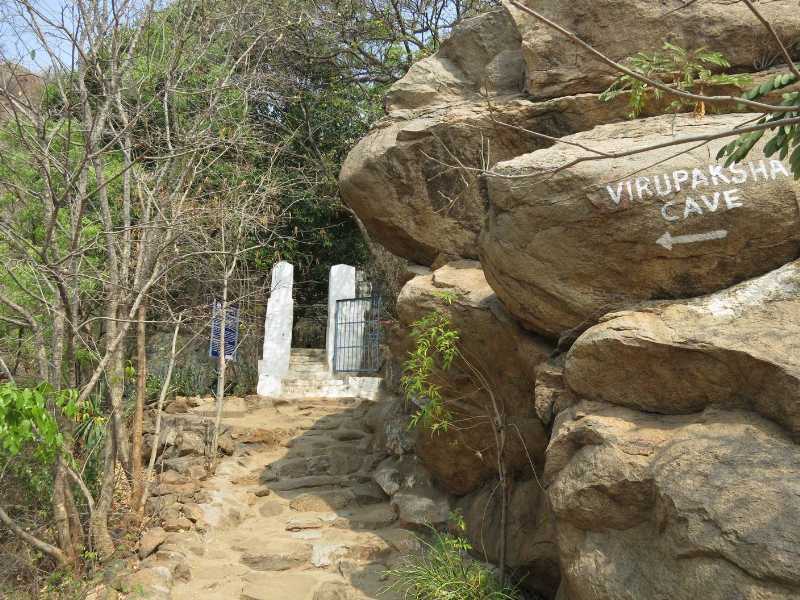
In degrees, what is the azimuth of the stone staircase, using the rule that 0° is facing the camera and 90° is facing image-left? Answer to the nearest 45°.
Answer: approximately 0°

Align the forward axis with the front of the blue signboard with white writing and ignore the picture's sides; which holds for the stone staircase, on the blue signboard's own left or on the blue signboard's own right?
on the blue signboard's own left

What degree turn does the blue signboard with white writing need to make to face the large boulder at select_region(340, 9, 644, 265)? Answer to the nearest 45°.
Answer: approximately 45° to its left

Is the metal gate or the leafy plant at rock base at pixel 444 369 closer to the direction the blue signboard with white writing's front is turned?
the leafy plant at rock base

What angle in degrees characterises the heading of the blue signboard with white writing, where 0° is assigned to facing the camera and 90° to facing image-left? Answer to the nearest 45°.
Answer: approximately 0°

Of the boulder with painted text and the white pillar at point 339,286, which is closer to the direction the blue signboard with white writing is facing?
the boulder with painted text

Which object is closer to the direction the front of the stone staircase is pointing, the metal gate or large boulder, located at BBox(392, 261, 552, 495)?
the large boulder

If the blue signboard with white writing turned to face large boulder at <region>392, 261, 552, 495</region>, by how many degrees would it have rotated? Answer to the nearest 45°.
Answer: approximately 45° to its left

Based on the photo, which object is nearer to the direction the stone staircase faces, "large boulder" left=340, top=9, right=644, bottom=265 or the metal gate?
the large boulder

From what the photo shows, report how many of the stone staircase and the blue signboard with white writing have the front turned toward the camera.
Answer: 2
